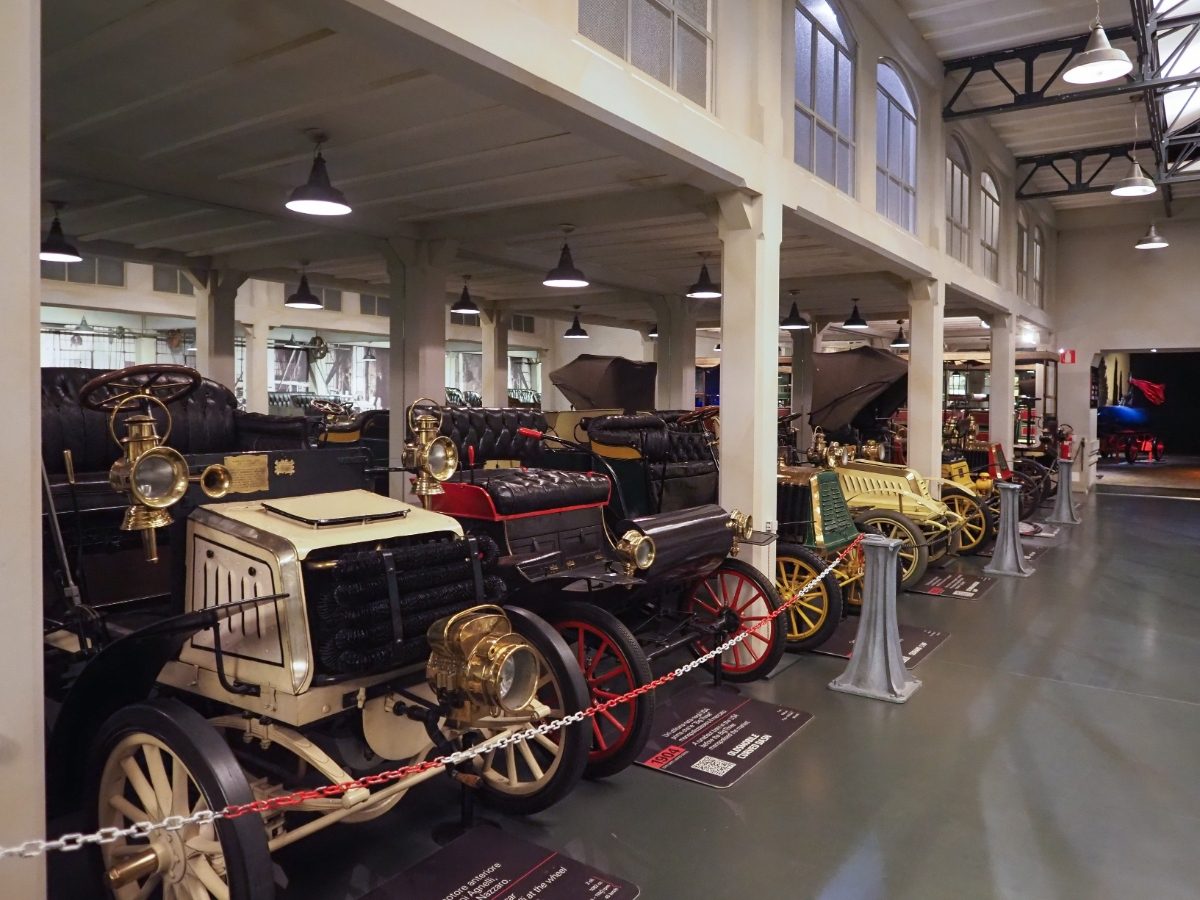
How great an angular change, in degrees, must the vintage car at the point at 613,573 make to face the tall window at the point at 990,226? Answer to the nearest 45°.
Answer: approximately 90° to its left

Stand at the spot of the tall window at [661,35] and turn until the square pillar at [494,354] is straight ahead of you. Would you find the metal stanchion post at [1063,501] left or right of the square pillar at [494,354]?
right

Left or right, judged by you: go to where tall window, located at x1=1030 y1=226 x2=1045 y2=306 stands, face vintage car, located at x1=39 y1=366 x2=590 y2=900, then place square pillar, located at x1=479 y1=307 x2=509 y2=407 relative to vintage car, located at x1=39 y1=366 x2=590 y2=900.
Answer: right

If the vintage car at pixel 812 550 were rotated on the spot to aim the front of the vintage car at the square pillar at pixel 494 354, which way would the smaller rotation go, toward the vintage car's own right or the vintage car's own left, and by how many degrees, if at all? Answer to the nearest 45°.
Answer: approximately 180°

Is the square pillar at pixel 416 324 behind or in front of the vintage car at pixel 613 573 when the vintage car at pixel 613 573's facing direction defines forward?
behind

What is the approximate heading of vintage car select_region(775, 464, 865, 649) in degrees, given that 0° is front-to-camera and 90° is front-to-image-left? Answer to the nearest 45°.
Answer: approximately 315°

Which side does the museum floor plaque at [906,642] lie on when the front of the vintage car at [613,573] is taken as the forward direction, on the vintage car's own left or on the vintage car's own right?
on the vintage car's own left

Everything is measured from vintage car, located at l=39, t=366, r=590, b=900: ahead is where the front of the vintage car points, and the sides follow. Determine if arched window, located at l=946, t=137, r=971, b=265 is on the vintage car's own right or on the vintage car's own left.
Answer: on the vintage car's own left

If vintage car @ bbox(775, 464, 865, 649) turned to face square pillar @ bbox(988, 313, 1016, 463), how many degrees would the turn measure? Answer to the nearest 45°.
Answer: approximately 135° to its left

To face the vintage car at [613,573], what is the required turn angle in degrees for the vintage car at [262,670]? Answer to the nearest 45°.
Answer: approximately 90° to its left
